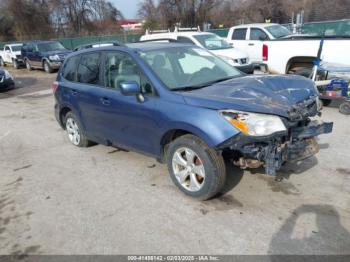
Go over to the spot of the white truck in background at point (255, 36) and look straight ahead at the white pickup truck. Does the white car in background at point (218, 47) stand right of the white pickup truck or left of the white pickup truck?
right

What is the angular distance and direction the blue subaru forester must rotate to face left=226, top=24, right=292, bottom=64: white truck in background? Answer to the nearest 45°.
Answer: approximately 135° to its left

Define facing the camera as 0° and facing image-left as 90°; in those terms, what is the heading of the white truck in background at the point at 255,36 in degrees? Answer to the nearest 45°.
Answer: approximately 315°

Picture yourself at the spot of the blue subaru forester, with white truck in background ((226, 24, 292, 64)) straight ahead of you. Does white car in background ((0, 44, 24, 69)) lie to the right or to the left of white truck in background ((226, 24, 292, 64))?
left

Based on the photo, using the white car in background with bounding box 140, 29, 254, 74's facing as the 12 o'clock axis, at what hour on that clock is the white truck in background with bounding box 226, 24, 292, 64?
the white truck in background with bounding box 226, 24, 292, 64 is roughly at 9 o'clock from the white car in background with bounding box 140, 29, 254, 74.

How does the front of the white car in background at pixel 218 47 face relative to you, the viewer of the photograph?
facing the viewer and to the right of the viewer

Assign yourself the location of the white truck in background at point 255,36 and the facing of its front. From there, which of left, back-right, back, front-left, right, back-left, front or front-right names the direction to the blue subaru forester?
front-right

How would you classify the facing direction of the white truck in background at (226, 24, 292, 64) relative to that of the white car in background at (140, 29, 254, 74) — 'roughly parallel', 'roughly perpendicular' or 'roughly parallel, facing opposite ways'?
roughly parallel

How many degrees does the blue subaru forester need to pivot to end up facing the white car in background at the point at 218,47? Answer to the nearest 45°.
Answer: approximately 135° to its left

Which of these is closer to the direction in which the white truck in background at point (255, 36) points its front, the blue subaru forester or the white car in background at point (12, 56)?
the blue subaru forester
